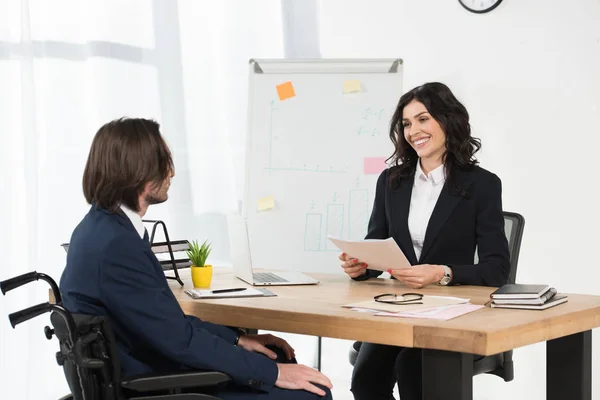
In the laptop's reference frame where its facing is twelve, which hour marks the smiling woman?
The smiling woman is roughly at 12 o'clock from the laptop.

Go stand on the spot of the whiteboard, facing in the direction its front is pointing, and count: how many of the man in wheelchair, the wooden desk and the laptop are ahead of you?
3

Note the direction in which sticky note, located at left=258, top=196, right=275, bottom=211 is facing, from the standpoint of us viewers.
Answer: facing the viewer

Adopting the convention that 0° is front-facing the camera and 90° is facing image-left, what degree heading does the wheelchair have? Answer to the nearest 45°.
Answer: approximately 270°

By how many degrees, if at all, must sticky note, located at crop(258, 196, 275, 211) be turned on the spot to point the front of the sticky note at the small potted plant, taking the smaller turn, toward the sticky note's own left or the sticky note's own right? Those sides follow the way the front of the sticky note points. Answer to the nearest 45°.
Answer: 0° — it already faces it

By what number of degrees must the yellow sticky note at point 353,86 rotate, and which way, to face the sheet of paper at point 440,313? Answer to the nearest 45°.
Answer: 0° — it already faces it

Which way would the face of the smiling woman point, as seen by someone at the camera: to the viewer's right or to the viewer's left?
to the viewer's left

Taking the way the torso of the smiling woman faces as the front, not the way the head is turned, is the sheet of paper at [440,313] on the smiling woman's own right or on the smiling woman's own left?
on the smiling woman's own left

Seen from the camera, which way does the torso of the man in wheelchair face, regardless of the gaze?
to the viewer's right

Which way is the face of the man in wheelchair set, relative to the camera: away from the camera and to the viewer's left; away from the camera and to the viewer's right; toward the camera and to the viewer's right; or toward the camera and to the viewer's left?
away from the camera and to the viewer's right

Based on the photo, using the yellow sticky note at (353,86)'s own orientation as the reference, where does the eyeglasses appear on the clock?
The eyeglasses is roughly at 12 o'clock from the yellow sticky note.

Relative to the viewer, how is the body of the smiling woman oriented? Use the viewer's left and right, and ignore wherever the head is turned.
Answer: facing the viewer and to the left of the viewer
